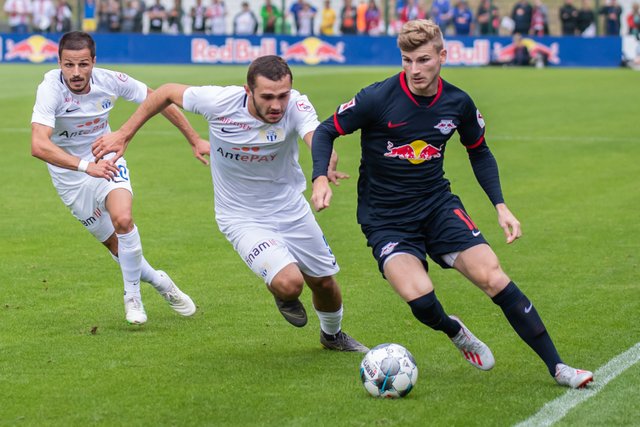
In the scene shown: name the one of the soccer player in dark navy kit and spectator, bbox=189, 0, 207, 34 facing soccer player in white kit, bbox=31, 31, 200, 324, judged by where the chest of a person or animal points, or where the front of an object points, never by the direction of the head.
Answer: the spectator

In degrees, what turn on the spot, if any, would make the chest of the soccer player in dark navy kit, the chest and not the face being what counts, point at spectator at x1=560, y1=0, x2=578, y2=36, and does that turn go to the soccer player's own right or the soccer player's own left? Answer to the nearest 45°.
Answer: approximately 180°

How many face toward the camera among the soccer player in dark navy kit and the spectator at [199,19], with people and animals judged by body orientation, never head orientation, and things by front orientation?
2

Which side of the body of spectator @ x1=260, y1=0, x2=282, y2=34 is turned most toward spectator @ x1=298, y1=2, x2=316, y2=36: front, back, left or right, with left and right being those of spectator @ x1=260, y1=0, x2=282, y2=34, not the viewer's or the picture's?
left

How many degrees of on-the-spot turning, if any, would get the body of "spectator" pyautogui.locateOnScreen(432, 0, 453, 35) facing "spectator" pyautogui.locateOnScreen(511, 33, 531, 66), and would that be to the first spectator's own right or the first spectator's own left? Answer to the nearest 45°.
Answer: approximately 45° to the first spectator's own left

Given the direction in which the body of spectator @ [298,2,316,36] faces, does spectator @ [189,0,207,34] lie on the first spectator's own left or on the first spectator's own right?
on the first spectator's own right

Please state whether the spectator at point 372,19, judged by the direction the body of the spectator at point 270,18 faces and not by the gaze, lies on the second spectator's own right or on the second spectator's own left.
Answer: on the second spectator's own left

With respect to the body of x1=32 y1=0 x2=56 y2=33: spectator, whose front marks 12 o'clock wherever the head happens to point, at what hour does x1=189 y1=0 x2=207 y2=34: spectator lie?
x1=189 y1=0 x2=207 y2=34: spectator is roughly at 10 o'clock from x1=32 y1=0 x2=56 y2=33: spectator.

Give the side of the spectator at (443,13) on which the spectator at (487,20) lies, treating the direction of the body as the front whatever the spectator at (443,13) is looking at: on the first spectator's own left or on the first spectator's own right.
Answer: on the first spectator's own left

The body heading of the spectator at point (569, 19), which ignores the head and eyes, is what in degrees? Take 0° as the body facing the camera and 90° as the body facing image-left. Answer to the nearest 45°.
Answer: approximately 0°
